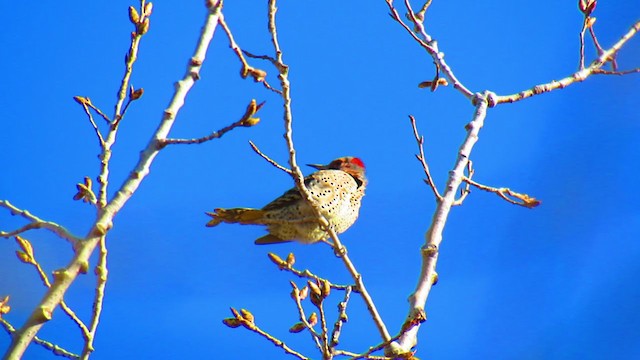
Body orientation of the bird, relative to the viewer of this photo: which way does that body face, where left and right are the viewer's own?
facing the viewer and to the right of the viewer
